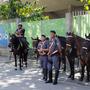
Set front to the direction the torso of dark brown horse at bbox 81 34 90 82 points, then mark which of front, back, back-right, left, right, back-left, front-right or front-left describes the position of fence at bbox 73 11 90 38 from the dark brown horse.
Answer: back-right

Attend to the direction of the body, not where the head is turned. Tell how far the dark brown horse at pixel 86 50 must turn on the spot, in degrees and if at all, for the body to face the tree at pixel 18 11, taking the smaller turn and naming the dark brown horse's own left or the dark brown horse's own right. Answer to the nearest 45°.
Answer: approximately 90° to the dark brown horse's own right

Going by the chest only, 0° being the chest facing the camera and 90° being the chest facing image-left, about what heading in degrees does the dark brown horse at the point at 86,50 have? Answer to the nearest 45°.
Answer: approximately 45°
